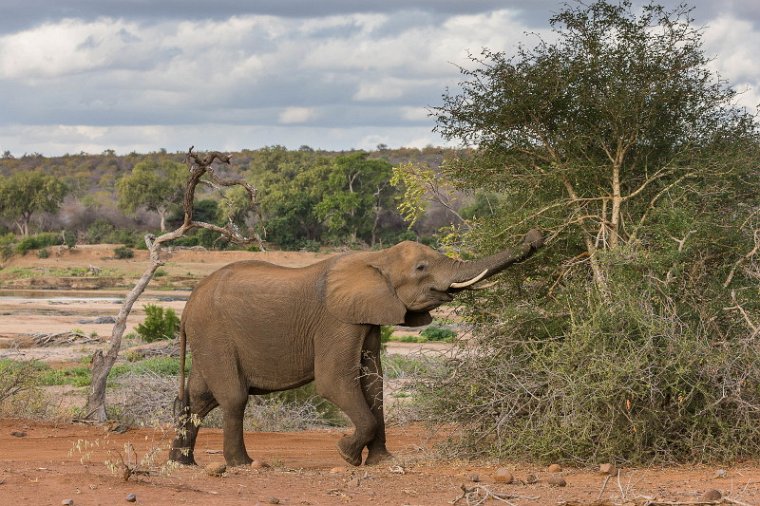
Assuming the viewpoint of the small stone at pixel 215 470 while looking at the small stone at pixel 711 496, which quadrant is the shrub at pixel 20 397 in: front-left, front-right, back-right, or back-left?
back-left

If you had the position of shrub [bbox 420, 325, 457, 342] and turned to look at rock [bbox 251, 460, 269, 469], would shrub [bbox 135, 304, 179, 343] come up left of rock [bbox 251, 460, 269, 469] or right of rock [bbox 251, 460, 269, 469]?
right

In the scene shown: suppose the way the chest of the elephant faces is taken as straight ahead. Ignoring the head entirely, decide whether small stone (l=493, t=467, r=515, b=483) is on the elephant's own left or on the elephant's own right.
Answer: on the elephant's own right

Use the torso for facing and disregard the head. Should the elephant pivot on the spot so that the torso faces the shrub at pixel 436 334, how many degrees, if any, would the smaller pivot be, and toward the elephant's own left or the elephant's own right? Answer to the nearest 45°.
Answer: approximately 90° to the elephant's own left

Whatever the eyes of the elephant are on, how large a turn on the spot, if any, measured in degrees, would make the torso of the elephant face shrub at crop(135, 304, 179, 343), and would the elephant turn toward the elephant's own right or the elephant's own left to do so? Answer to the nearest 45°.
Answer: approximately 90° to the elephant's own left

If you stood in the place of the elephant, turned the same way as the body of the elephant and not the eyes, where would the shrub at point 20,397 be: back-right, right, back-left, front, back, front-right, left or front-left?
back-left

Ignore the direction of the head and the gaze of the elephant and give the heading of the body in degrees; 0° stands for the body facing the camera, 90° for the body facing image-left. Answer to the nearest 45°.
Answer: approximately 270°
